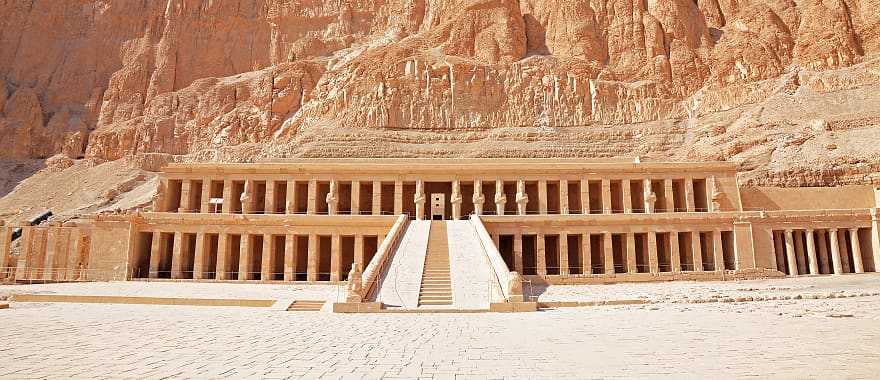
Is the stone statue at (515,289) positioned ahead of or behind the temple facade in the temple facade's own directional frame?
ahead

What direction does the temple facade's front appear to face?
toward the camera
